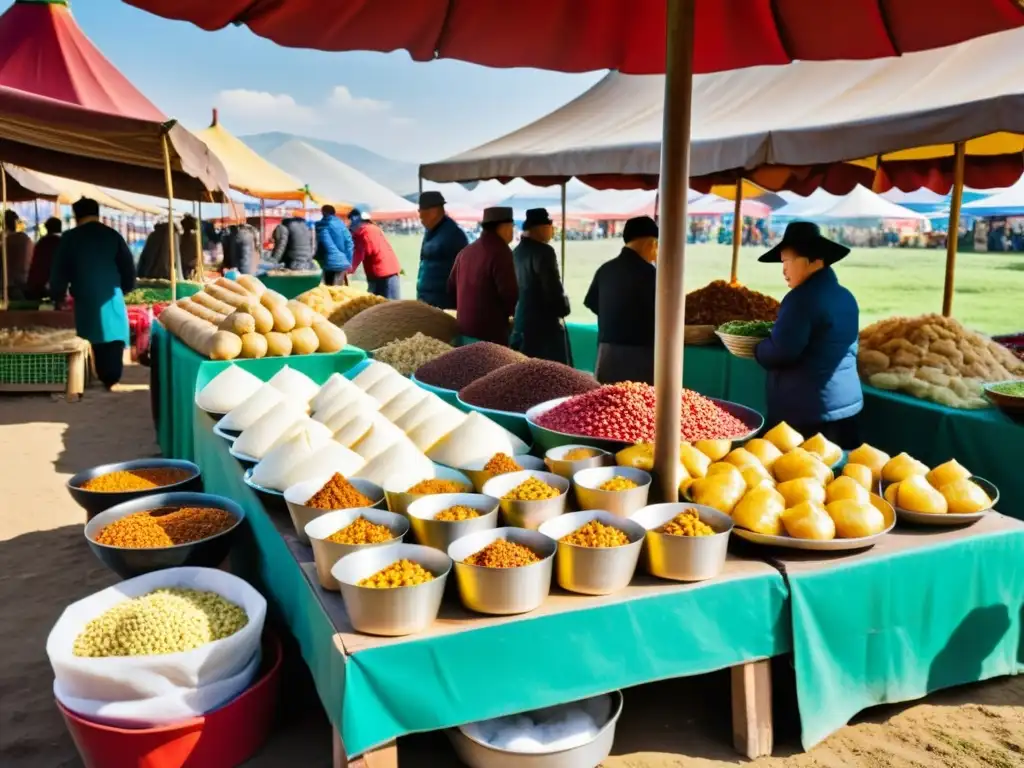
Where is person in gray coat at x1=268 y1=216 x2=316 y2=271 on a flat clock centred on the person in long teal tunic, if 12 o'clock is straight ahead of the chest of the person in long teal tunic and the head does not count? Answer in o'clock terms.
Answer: The person in gray coat is roughly at 1 o'clock from the person in long teal tunic.

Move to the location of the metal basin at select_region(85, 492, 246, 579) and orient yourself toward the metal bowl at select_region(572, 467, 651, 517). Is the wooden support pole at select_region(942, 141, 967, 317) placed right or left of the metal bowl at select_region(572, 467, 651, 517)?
left

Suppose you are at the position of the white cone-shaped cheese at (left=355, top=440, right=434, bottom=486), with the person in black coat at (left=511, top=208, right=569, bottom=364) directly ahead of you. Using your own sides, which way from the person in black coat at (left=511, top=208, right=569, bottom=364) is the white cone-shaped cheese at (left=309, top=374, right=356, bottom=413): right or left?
left
